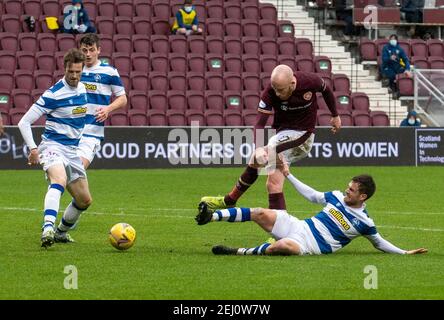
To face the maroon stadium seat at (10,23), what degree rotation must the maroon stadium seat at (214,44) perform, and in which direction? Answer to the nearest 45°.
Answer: approximately 90° to its right

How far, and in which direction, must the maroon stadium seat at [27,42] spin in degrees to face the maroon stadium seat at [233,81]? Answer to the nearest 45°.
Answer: approximately 90° to its left

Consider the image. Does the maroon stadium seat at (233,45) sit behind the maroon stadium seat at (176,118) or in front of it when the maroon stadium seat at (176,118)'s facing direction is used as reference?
behind

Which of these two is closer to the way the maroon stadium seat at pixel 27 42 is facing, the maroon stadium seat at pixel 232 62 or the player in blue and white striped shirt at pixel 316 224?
the player in blue and white striped shirt

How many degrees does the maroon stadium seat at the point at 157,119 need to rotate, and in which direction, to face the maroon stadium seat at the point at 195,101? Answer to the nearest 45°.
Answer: approximately 135° to its left

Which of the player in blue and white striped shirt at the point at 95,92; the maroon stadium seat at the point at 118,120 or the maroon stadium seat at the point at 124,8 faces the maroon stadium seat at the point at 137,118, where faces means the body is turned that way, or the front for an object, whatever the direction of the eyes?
the maroon stadium seat at the point at 124,8

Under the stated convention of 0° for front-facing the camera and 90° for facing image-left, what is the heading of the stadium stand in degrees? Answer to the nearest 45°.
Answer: approximately 0°

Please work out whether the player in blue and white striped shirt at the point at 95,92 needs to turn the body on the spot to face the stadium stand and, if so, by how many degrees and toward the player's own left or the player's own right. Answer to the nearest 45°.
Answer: approximately 135° to the player's own right
